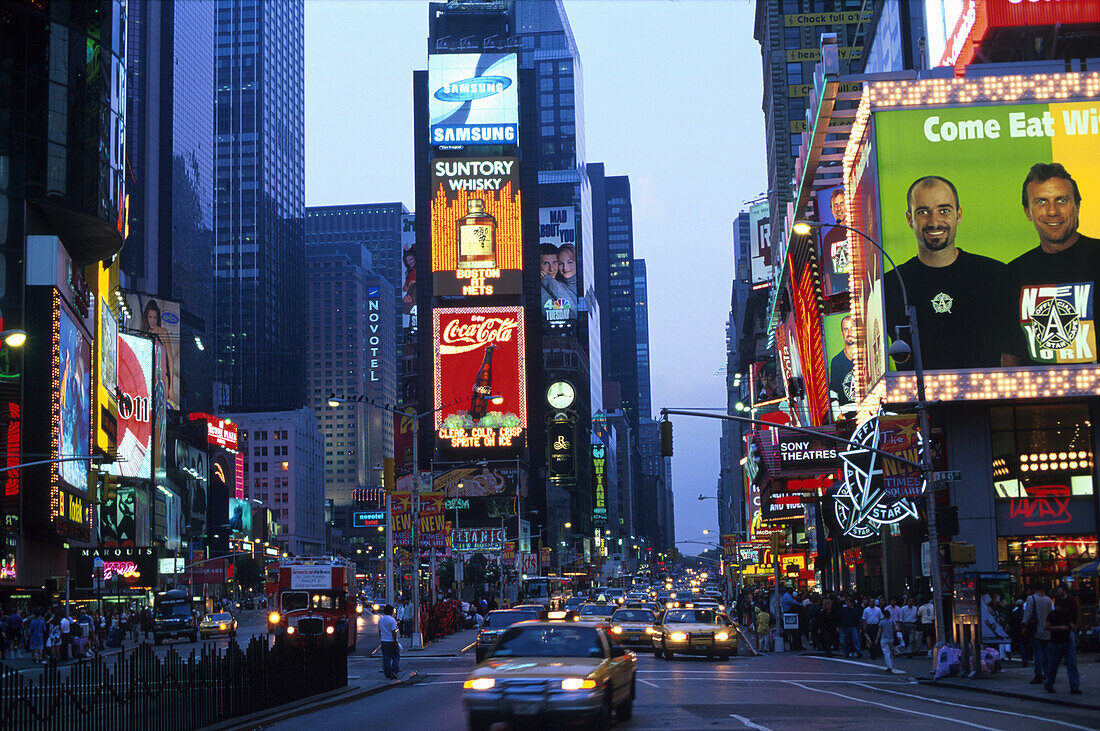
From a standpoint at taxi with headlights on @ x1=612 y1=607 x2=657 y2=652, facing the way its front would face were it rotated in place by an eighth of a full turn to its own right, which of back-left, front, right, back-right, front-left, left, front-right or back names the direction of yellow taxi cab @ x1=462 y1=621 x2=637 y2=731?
front-left

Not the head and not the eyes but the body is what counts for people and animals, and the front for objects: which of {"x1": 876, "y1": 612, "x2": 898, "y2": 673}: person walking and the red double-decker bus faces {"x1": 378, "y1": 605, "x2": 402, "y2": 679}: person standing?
the red double-decker bus

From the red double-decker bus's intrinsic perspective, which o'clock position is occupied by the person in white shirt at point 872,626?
The person in white shirt is roughly at 10 o'clock from the red double-decker bus.

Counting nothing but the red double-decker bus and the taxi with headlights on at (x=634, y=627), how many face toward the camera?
2

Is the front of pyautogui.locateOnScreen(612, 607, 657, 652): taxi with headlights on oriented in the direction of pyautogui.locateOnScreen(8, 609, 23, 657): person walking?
no

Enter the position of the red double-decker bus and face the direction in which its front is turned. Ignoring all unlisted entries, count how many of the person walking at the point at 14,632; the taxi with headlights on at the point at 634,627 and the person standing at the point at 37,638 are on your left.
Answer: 1

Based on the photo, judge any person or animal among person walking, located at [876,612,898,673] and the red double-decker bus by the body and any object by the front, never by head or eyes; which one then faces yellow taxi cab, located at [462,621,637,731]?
the red double-decker bus

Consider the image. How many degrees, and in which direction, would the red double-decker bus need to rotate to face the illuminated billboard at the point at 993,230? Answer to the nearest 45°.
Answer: approximately 90° to its left

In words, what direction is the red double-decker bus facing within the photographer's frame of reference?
facing the viewer

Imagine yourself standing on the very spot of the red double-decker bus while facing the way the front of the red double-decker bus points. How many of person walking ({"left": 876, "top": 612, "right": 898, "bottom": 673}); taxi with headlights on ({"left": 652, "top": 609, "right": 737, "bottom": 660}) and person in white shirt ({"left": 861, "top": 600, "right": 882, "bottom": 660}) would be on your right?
0

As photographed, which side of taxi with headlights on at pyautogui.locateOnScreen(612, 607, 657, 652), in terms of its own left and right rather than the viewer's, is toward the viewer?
front
